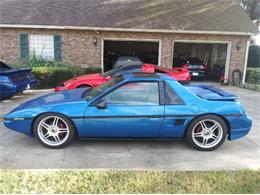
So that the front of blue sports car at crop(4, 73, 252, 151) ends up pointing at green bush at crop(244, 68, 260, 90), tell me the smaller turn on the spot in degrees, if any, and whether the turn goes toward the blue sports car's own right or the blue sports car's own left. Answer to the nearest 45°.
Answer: approximately 135° to the blue sports car's own right

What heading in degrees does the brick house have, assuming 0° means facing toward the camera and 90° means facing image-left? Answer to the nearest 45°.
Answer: approximately 0°

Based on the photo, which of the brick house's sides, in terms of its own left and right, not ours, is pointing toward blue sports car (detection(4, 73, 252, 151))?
front

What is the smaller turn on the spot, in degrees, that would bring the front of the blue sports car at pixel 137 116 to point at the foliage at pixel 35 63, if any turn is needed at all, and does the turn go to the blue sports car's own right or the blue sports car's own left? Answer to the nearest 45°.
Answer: approximately 45° to the blue sports car's own right

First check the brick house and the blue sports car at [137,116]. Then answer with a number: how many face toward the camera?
1

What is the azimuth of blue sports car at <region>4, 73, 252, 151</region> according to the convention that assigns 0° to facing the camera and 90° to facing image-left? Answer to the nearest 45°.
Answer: approximately 90°

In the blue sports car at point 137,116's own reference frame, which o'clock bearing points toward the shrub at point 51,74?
The shrub is roughly at 2 o'clock from the blue sports car.

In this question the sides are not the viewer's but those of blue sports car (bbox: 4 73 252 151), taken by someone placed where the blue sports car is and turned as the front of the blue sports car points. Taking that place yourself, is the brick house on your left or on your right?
on your right

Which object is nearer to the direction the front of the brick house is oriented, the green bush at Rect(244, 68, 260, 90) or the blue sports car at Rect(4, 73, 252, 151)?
the blue sports car

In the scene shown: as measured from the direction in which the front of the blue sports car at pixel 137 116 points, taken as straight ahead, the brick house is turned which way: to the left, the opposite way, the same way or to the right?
to the left
